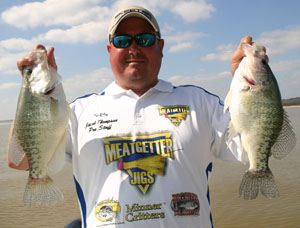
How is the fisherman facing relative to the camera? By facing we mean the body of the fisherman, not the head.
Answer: toward the camera

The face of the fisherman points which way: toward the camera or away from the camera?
toward the camera
